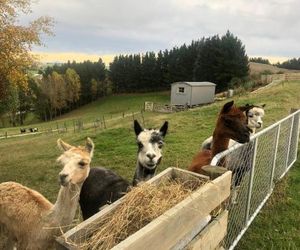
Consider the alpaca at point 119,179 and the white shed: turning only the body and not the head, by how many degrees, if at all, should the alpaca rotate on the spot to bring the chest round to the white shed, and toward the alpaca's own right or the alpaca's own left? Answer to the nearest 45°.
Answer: approximately 135° to the alpaca's own left

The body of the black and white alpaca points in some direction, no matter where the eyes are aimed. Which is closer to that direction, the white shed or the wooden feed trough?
the wooden feed trough

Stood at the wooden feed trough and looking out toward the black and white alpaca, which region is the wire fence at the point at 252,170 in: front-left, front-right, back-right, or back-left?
front-right

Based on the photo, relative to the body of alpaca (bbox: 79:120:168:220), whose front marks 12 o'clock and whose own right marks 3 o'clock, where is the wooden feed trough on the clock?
The wooden feed trough is roughly at 1 o'clock from the alpaca.

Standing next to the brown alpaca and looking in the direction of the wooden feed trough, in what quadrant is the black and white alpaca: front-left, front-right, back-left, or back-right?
front-right

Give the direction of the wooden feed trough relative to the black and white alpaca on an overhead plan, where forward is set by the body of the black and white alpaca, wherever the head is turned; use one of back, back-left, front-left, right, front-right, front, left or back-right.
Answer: front

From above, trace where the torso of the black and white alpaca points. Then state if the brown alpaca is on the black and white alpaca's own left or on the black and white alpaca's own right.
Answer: on the black and white alpaca's own left

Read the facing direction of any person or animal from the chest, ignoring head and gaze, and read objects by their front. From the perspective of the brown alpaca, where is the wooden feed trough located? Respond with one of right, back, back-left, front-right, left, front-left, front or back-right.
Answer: right

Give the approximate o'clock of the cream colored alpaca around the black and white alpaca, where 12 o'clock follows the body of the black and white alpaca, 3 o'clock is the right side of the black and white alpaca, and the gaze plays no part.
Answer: The cream colored alpaca is roughly at 2 o'clock from the black and white alpaca.

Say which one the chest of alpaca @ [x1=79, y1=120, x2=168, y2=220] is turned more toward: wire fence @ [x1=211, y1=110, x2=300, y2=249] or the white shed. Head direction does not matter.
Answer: the wire fence

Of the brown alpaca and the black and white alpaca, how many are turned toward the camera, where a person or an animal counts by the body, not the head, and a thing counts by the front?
1
